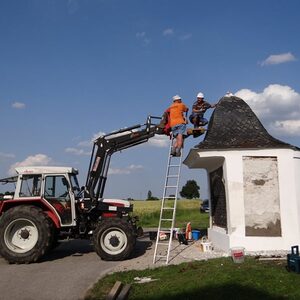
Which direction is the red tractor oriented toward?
to the viewer's right

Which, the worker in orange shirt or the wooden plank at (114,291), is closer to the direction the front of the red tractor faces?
the worker in orange shirt

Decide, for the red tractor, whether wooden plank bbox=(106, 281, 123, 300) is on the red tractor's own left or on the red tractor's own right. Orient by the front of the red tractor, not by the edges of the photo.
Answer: on the red tractor's own right

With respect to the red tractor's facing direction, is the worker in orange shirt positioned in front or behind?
in front
